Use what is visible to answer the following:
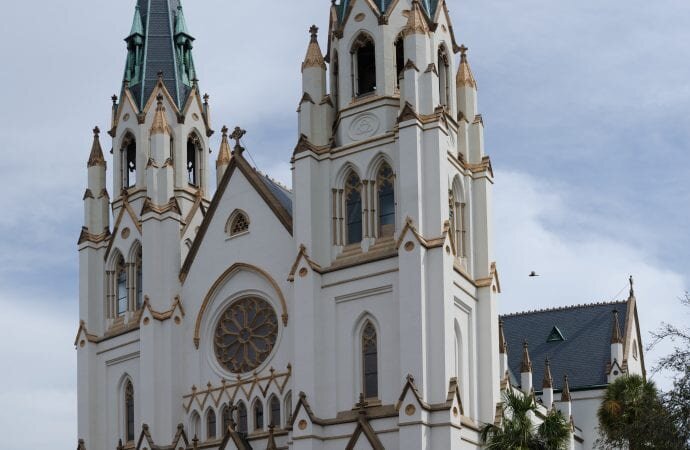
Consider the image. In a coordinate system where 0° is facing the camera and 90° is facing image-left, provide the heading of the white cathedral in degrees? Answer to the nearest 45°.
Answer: approximately 45°

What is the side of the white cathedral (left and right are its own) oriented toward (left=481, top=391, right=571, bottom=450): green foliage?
left
